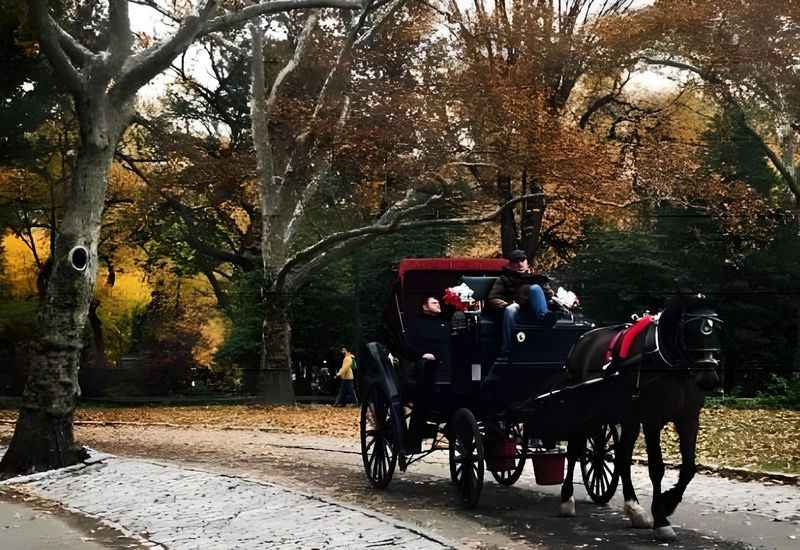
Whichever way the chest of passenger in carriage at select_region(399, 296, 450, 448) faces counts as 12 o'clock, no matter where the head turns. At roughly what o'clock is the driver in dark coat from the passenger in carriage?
The driver in dark coat is roughly at 12 o'clock from the passenger in carriage.

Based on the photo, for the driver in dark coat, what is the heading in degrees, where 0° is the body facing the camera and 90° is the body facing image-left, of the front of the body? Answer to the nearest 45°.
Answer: approximately 0°

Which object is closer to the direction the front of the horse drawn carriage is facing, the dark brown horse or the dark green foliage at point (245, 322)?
the dark brown horse

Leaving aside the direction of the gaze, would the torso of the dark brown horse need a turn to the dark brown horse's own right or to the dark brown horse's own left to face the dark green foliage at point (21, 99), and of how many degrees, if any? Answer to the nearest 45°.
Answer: approximately 180°

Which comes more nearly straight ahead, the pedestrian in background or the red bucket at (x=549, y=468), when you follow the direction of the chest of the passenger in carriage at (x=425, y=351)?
the red bucket

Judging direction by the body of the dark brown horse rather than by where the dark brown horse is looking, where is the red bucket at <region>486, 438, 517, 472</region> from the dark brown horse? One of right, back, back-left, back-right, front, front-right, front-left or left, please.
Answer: back

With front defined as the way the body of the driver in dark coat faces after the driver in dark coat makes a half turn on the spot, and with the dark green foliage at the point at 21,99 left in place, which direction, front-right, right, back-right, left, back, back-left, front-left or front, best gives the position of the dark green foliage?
front-left

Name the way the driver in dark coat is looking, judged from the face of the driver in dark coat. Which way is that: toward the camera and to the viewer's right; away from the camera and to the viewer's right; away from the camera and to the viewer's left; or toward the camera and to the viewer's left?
toward the camera and to the viewer's right

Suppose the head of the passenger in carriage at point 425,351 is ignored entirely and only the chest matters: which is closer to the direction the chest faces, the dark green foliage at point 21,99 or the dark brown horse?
the dark brown horse

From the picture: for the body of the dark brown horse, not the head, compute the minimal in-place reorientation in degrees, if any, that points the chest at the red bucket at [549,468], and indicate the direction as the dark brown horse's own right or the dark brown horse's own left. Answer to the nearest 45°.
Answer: approximately 180°
